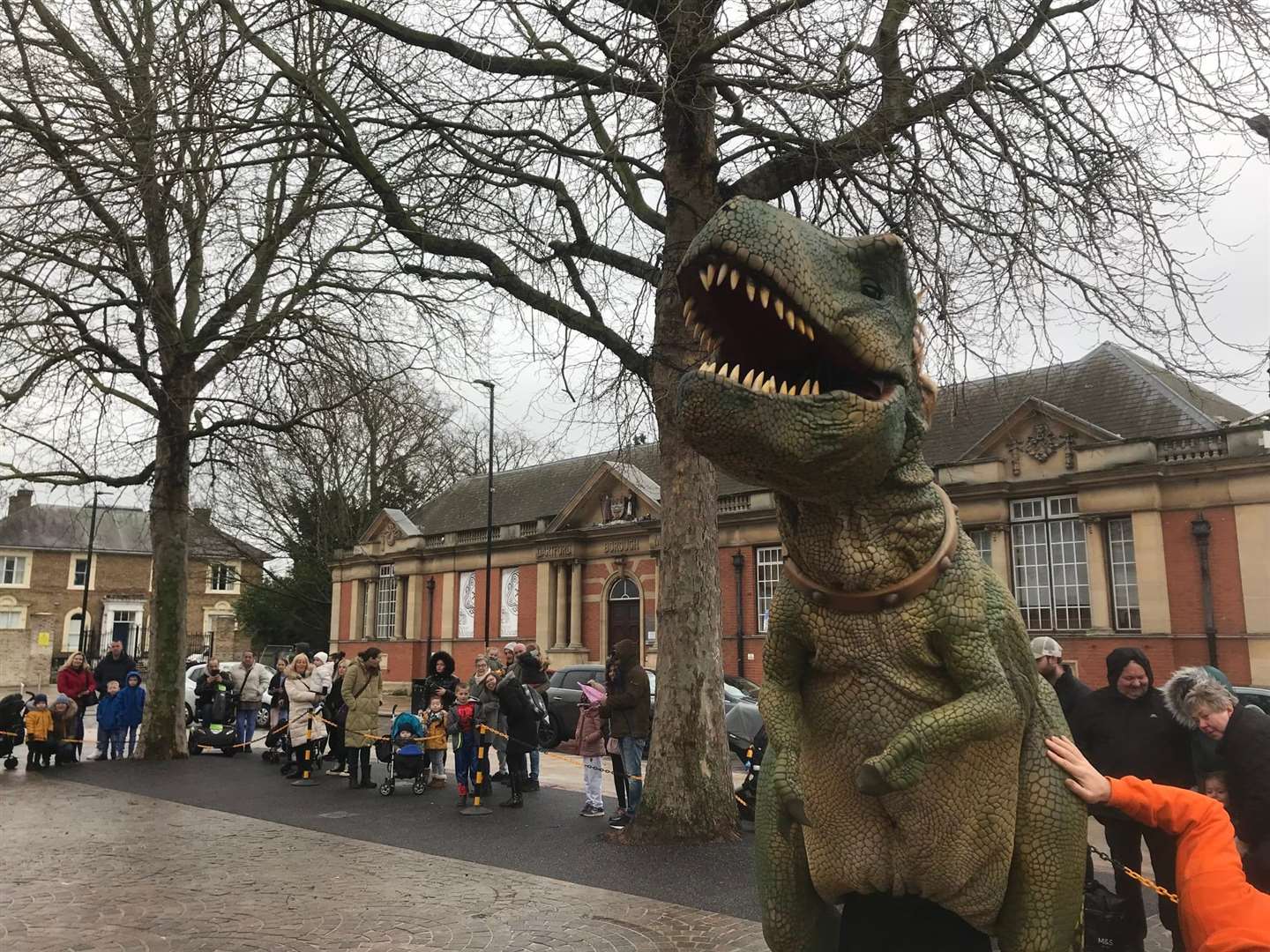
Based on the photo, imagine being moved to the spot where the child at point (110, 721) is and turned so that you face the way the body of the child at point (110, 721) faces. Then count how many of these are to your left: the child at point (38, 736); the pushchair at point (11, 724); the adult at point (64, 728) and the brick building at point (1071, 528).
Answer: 1

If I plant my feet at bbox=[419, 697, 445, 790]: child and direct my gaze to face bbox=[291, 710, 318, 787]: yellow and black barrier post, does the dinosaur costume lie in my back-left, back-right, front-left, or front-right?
back-left

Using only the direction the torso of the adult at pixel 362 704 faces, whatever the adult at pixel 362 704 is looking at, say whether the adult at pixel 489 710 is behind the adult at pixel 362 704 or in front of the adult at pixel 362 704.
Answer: in front

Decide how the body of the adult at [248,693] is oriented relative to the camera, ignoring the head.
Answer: toward the camera

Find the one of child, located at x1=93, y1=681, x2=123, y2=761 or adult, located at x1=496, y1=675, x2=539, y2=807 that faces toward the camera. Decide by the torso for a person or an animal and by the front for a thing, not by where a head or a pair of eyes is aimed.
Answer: the child

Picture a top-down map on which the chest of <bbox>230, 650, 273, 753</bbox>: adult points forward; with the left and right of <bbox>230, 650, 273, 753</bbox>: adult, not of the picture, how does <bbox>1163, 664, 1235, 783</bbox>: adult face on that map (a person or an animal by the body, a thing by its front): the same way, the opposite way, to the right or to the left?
to the right

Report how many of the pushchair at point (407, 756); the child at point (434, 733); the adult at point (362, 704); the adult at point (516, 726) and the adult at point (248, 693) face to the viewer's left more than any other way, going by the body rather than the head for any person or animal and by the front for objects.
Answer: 1

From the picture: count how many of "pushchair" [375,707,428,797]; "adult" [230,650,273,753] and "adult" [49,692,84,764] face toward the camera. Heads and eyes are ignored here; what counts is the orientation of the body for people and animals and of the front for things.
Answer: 3

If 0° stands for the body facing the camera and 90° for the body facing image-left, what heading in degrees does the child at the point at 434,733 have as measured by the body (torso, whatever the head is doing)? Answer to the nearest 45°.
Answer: approximately 0°

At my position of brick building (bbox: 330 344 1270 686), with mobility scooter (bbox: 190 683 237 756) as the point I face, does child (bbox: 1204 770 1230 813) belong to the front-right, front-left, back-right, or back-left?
front-left

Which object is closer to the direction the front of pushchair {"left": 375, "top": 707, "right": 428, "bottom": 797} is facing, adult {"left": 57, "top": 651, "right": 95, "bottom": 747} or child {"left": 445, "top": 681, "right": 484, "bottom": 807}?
the child

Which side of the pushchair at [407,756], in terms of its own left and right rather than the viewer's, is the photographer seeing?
front

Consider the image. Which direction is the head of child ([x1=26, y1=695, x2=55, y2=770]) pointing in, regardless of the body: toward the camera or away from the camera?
toward the camera

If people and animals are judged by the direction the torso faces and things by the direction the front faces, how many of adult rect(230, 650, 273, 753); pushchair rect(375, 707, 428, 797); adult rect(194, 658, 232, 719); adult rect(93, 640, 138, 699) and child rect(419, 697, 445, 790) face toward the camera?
5

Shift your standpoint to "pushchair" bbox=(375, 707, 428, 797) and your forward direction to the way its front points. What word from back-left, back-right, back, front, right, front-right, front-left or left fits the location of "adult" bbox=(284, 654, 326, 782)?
back-right

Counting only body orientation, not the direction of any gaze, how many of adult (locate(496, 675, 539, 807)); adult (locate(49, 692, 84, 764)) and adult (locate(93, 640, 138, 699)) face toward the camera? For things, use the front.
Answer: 2

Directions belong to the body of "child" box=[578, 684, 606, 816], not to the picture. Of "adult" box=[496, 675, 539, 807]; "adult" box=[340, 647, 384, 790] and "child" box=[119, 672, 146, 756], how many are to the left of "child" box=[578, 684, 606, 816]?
0

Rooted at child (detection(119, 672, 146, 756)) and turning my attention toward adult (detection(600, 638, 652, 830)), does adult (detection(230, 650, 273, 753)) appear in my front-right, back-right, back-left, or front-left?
front-left
